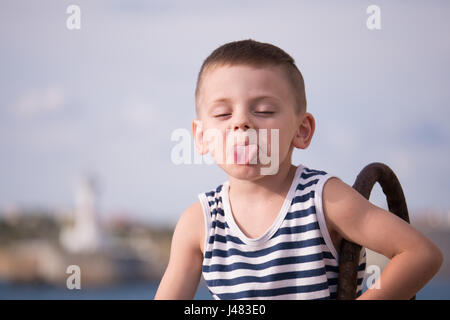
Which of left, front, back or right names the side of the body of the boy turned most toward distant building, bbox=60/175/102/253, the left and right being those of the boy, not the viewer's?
back

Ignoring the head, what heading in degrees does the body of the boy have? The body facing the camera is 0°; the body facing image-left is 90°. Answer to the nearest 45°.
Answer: approximately 0°
